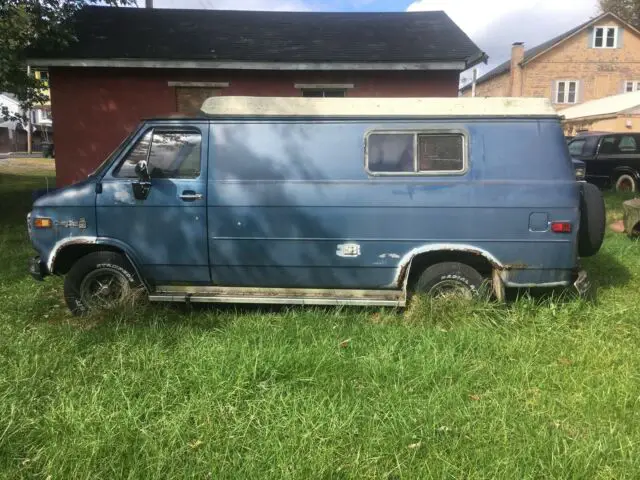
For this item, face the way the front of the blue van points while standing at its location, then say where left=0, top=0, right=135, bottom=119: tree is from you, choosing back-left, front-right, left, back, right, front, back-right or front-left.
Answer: front-right

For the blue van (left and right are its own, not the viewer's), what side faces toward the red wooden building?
right

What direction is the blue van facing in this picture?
to the viewer's left
